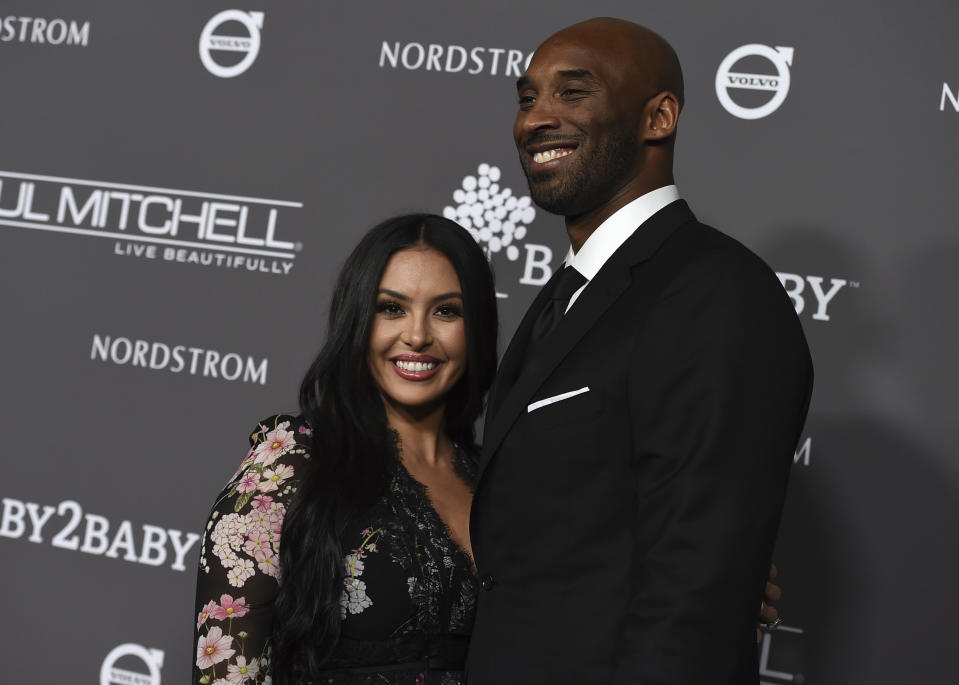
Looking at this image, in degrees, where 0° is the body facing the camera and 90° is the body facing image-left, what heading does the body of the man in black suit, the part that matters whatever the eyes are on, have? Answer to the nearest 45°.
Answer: approximately 45°

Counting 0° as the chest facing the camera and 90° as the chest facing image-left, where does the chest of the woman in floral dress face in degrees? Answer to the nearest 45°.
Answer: approximately 315°

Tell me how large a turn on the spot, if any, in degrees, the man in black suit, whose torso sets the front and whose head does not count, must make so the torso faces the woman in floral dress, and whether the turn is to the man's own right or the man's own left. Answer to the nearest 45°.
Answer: approximately 90° to the man's own right
